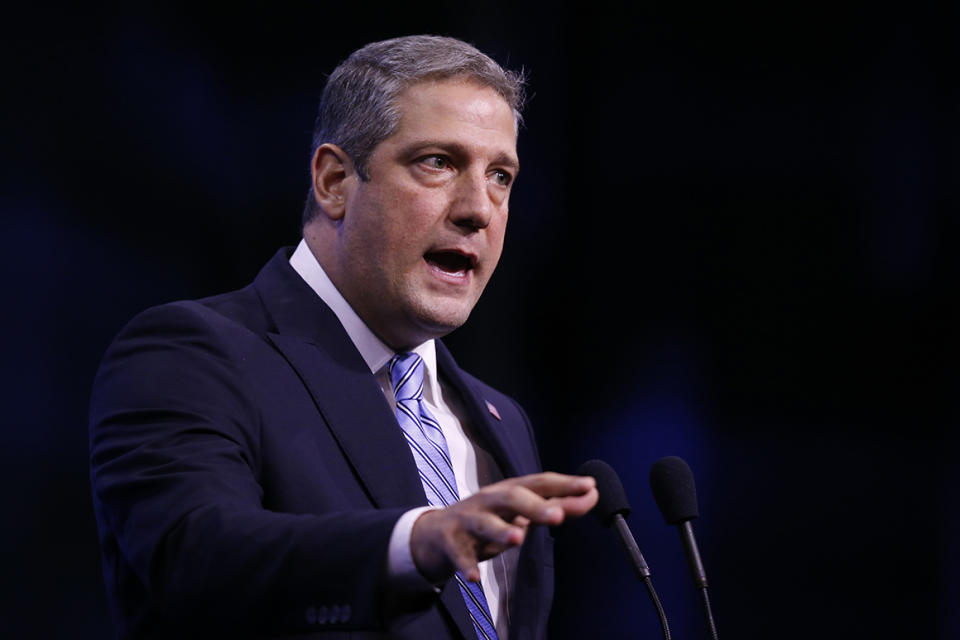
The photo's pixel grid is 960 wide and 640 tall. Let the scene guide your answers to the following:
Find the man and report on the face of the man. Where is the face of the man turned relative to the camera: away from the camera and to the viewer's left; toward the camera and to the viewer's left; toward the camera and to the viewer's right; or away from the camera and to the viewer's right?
toward the camera and to the viewer's right

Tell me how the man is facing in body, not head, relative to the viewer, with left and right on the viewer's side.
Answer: facing the viewer and to the right of the viewer

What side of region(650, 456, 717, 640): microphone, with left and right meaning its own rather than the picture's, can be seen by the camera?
left

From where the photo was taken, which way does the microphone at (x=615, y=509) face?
to the viewer's left

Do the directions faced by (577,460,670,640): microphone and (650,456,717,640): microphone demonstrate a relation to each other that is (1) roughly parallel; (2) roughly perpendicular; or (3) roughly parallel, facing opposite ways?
roughly parallel
